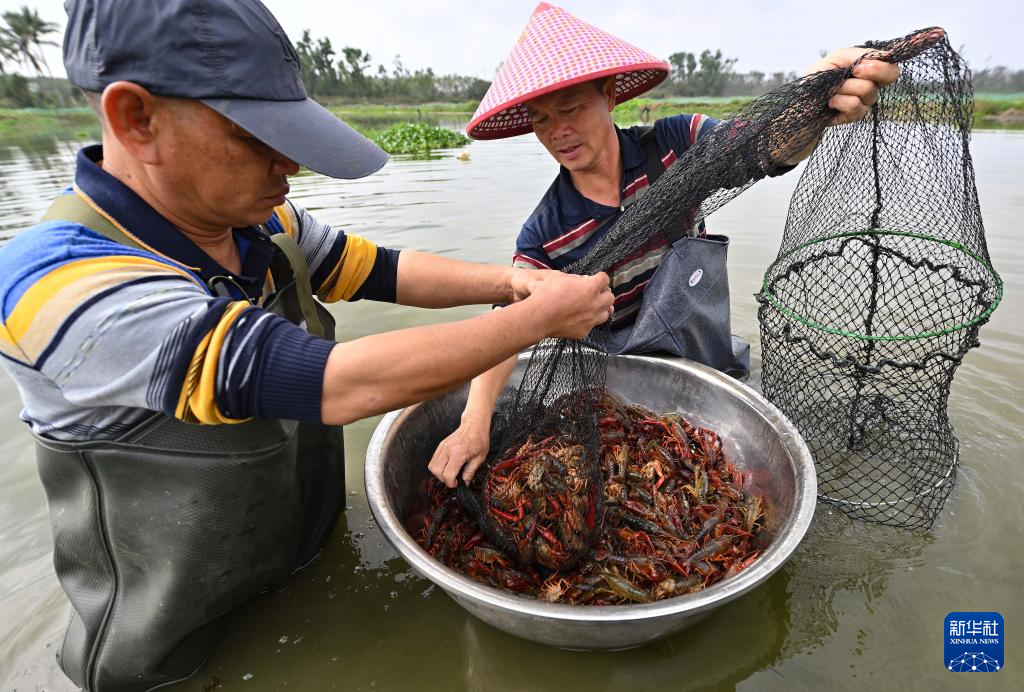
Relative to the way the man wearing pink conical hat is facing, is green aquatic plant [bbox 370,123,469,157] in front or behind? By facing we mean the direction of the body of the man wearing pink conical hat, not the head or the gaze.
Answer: behind

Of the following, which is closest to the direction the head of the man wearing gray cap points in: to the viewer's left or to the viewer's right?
to the viewer's right

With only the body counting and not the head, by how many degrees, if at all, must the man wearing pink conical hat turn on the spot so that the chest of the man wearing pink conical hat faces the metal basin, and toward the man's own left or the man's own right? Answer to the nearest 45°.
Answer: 0° — they already face it

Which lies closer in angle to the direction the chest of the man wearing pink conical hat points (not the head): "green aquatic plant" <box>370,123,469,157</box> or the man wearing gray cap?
the man wearing gray cap

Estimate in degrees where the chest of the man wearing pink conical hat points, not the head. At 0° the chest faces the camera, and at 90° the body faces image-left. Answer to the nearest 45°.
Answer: approximately 0°
